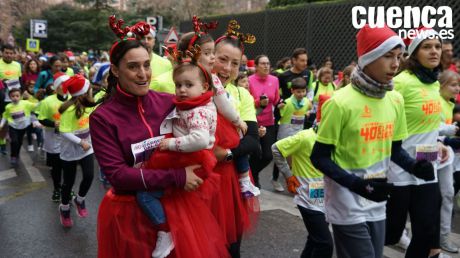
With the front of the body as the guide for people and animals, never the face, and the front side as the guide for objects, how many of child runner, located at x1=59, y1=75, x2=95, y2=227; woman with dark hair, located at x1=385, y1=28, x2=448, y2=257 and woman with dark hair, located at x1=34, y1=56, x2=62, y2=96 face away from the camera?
0

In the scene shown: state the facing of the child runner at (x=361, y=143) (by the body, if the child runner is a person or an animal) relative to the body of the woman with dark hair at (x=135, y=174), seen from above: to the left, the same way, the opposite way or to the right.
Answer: the same way

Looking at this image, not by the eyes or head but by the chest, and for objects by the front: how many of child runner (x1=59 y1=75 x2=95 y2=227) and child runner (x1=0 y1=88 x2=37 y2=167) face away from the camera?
0

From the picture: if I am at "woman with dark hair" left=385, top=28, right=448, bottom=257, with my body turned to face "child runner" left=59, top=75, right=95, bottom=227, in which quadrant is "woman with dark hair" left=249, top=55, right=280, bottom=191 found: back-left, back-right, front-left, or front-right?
front-right

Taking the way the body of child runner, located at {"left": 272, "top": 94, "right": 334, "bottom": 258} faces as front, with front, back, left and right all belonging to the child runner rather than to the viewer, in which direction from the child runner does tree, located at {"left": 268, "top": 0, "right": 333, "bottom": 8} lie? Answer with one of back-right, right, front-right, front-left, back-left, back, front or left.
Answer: back-left

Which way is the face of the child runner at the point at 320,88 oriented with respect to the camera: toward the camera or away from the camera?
toward the camera

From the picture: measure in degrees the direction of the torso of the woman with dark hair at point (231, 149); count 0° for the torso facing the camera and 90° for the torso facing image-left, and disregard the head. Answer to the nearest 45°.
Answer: approximately 45°

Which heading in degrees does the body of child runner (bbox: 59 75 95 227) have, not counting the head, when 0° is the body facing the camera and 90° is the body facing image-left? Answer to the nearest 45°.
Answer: approximately 315°

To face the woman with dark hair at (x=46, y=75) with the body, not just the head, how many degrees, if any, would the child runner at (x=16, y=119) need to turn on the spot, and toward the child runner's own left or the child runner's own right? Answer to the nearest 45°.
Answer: approximately 135° to the child runner's own left

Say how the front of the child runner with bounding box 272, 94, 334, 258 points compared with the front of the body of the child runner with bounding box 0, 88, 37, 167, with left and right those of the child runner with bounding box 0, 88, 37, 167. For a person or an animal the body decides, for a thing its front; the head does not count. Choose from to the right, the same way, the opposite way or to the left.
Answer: the same way

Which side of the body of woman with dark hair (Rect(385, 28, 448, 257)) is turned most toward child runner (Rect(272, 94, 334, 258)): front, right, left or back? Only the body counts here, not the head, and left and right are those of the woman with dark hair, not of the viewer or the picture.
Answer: right

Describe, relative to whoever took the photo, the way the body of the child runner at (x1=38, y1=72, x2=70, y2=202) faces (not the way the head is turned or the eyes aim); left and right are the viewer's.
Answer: facing the viewer and to the right of the viewer

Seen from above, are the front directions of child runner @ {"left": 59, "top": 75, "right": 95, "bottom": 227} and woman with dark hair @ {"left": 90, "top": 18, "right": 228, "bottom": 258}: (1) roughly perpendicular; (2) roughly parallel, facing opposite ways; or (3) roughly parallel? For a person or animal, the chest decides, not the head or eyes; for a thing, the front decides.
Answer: roughly parallel

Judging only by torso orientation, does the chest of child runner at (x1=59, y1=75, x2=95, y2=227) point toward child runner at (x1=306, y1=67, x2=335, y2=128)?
no

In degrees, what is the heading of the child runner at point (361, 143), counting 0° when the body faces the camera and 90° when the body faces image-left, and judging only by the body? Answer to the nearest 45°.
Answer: approximately 315°
